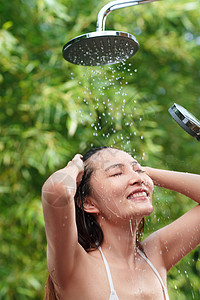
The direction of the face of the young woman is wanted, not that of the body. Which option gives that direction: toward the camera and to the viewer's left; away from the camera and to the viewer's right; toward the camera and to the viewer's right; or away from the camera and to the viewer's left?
toward the camera and to the viewer's right

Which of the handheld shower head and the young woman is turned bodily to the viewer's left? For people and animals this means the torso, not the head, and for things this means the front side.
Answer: the handheld shower head

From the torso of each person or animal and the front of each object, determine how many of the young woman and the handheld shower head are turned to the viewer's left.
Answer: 1

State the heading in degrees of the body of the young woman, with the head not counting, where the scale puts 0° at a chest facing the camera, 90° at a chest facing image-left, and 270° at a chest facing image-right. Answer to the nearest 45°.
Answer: approximately 315°

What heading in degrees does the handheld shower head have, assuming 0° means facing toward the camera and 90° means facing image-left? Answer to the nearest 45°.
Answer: approximately 90°
